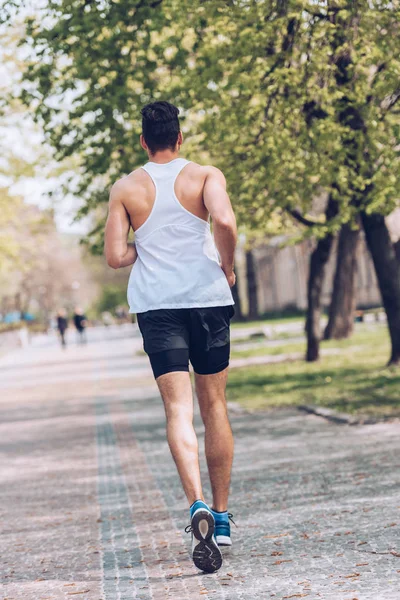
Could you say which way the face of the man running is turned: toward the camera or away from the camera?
away from the camera

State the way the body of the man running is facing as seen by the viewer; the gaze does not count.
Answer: away from the camera
